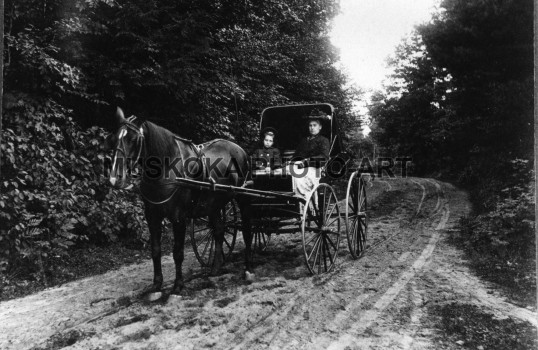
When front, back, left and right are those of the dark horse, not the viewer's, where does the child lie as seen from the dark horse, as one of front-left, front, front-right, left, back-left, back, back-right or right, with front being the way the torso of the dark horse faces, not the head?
back

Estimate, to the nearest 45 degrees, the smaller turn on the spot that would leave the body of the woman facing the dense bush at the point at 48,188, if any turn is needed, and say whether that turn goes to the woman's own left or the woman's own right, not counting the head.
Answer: approximately 45° to the woman's own right

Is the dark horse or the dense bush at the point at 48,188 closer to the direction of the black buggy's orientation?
the dark horse

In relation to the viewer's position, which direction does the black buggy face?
facing the viewer and to the left of the viewer

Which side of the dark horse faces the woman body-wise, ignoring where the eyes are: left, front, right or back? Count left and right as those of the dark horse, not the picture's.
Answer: back

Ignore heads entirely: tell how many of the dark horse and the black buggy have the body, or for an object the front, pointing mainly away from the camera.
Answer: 0

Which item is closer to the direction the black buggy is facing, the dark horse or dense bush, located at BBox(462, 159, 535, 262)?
the dark horse

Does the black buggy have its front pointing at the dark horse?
yes

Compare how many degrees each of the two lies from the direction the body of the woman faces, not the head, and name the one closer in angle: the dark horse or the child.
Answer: the dark horse

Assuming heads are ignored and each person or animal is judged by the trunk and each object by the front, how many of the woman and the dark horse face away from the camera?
0

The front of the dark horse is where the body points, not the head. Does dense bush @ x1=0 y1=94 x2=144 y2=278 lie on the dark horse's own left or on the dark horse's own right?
on the dark horse's own right

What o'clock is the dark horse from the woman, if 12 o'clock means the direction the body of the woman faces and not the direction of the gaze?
The dark horse is roughly at 12 o'clock from the woman.

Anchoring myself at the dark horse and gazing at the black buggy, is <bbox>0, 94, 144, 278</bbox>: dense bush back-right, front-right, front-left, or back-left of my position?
back-left

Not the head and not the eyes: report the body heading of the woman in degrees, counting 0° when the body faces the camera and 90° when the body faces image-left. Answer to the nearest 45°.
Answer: approximately 45°
